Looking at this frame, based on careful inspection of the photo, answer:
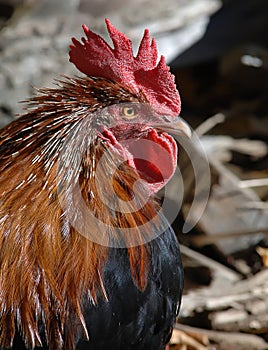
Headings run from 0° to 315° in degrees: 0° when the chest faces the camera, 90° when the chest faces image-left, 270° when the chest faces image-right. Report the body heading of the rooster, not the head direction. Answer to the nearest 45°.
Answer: approximately 270°
